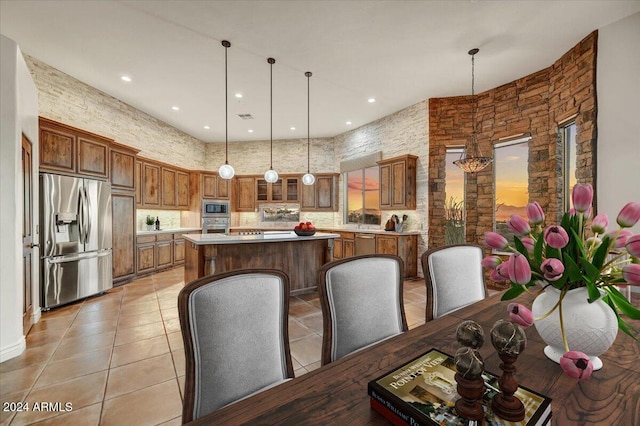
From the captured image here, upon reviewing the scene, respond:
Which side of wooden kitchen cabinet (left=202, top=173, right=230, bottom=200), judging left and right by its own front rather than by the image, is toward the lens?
front

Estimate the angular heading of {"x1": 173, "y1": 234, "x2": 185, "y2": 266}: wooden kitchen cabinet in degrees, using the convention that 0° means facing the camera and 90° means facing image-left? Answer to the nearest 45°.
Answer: approximately 315°

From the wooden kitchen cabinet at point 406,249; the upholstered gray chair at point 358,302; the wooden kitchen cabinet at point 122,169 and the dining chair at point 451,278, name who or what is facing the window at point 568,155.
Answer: the wooden kitchen cabinet at point 122,169

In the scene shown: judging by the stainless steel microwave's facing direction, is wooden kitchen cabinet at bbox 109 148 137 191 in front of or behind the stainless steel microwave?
in front

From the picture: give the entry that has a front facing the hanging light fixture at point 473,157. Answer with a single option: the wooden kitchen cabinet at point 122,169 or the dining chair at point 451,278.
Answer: the wooden kitchen cabinet

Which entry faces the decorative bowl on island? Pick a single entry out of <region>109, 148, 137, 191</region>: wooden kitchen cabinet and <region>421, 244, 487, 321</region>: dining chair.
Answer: the wooden kitchen cabinet

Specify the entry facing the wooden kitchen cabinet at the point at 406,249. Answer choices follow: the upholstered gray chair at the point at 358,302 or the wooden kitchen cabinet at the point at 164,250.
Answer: the wooden kitchen cabinet at the point at 164,250

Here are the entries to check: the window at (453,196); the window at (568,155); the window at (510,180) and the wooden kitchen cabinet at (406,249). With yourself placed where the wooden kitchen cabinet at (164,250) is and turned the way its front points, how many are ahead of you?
4

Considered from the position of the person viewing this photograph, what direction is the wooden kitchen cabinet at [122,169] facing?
facing the viewer and to the right of the viewer

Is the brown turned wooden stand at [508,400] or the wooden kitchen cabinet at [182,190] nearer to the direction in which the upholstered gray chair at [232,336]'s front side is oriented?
the brown turned wooden stand

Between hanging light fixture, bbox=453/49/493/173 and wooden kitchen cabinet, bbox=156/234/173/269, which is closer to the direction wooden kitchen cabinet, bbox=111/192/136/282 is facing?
the hanging light fixture

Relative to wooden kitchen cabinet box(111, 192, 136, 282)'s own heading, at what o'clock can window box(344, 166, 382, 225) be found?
The window is roughly at 11 o'clock from the wooden kitchen cabinet.

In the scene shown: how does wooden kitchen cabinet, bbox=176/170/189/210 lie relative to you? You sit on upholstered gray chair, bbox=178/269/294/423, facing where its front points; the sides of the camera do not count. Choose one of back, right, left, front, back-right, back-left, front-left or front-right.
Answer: back-left

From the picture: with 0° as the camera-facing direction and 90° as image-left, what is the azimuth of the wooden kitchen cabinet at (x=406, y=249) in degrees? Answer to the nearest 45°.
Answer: approximately 45°
